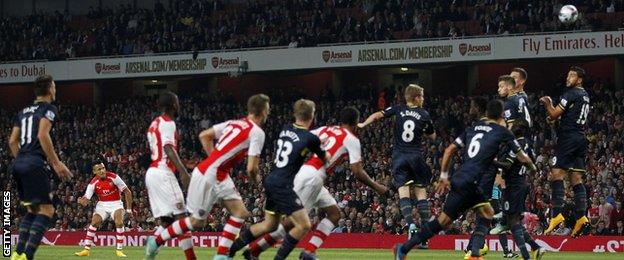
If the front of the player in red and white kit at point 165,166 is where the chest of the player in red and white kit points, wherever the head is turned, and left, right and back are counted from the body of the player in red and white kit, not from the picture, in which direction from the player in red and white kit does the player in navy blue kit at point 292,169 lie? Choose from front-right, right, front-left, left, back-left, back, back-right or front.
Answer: right

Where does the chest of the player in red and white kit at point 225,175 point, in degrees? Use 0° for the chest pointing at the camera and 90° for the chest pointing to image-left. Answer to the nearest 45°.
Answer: approximately 225°

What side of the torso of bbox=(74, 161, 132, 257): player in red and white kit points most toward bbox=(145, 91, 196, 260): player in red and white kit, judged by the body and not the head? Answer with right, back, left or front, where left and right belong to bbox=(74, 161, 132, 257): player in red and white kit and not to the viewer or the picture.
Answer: front

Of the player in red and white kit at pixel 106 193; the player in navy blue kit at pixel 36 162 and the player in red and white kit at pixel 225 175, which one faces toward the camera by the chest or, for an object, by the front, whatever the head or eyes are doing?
the player in red and white kit at pixel 106 193

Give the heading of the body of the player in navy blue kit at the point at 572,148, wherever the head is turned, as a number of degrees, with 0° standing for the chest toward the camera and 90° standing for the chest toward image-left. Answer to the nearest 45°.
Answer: approximately 135°

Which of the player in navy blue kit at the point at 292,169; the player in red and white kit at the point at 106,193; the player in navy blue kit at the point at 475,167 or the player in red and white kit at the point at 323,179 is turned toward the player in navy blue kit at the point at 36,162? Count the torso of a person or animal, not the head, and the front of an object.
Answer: the player in red and white kit at the point at 106,193

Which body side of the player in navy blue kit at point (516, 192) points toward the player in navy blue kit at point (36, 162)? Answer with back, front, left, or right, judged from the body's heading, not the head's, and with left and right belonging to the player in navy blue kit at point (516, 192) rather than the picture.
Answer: left

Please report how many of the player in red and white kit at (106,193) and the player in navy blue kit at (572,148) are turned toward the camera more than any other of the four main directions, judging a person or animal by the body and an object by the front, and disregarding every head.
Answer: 1

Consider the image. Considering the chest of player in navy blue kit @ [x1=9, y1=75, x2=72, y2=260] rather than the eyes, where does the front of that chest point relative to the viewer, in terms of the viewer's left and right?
facing away from the viewer and to the right of the viewer

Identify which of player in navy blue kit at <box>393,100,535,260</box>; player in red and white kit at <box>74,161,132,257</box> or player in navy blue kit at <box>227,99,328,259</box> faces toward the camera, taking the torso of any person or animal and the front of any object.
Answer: the player in red and white kit

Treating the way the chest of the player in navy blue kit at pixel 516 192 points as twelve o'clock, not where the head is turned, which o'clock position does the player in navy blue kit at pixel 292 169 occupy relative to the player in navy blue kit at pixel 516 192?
the player in navy blue kit at pixel 292 169 is roughly at 9 o'clock from the player in navy blue kit at pixel 516 192.

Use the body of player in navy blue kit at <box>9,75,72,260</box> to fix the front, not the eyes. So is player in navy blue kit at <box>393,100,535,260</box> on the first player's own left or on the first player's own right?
on the first player's own right

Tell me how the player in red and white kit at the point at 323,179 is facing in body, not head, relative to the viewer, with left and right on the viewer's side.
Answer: facing away from the viewer and to the right of the viewer

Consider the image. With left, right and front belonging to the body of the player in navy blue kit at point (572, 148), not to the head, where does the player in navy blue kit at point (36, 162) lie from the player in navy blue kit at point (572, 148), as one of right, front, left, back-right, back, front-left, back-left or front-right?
left
